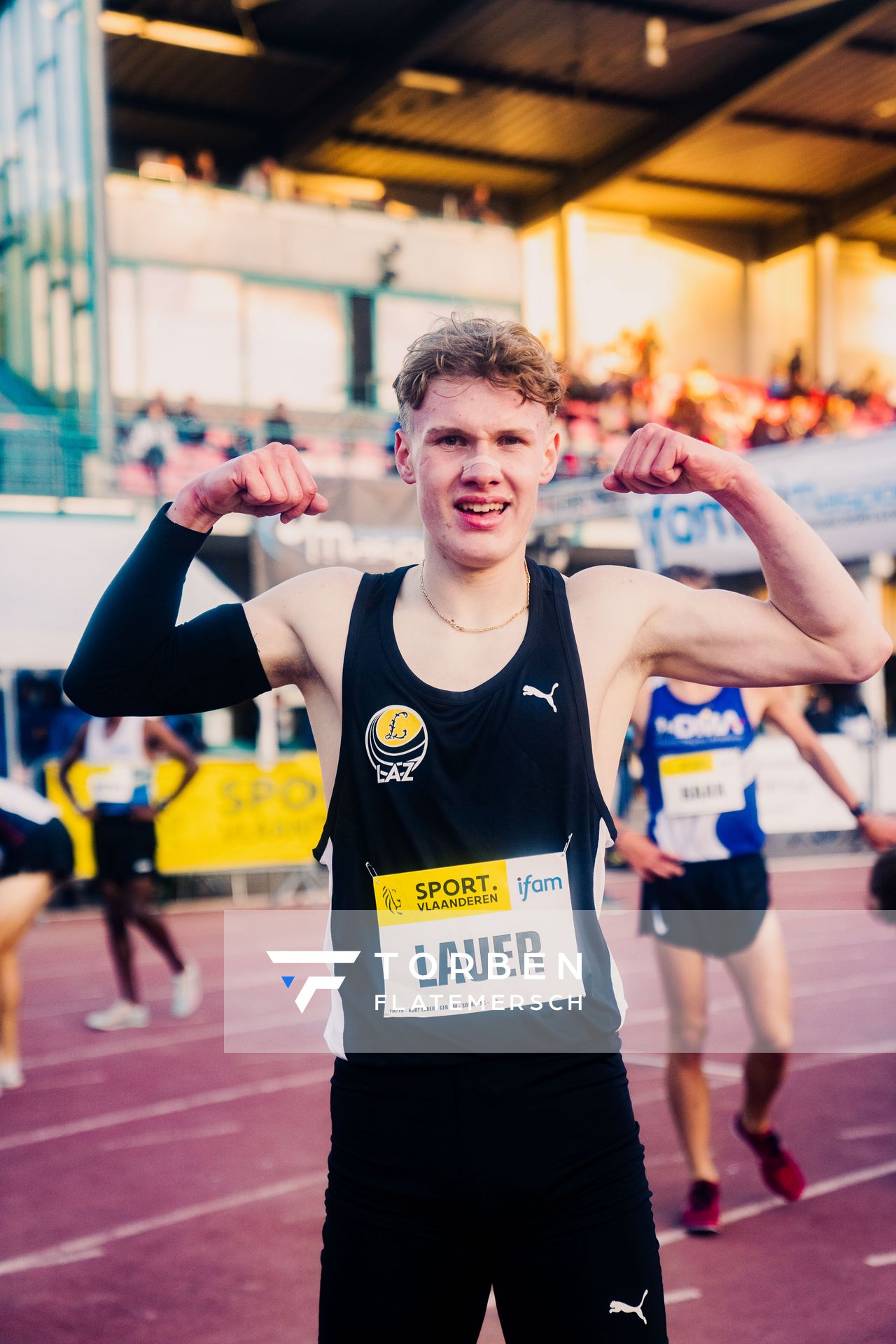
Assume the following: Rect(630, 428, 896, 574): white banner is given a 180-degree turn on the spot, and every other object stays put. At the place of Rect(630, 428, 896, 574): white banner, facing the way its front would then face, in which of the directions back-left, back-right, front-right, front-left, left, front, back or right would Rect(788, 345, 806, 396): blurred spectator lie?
front

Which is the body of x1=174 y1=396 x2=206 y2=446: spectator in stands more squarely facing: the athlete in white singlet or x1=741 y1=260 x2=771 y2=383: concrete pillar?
the athlete in white singlet

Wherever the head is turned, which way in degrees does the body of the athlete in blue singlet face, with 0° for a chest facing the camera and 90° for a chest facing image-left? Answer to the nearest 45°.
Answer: approximately 0°

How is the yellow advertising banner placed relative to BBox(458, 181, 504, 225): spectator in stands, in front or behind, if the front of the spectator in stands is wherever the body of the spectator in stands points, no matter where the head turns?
in front

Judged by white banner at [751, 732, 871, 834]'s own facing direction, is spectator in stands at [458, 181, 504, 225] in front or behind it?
behind

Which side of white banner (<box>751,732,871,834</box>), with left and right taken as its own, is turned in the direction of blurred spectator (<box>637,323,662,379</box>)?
back

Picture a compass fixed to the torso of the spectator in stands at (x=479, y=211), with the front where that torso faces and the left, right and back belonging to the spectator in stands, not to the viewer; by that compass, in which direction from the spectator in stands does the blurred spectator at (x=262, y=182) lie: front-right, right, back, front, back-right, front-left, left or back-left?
front-right

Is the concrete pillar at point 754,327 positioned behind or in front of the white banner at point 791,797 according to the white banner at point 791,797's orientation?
behind

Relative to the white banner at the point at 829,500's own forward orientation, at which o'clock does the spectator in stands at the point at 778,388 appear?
The spectator in stands is roughly at 6 o'clock from the white banner.
